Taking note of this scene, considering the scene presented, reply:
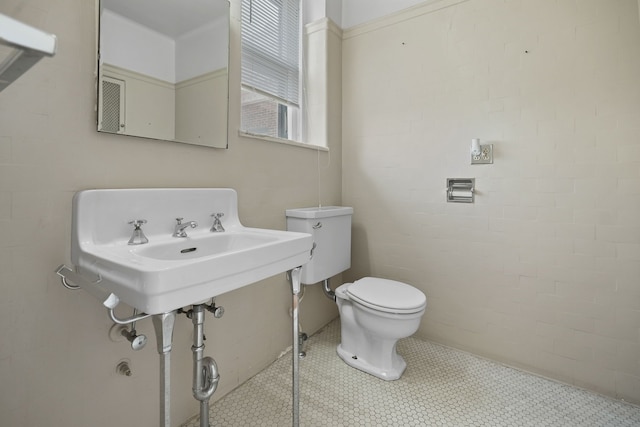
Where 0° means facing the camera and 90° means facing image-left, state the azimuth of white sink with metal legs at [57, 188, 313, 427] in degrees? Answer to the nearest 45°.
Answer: approximately 315°

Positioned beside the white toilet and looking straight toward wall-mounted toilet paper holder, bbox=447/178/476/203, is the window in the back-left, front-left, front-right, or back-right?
back-left

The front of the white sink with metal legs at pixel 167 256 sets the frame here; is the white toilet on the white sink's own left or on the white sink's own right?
on the white sink's own left

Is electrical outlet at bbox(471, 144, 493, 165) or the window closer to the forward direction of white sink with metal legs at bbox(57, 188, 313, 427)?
the electrical outlet

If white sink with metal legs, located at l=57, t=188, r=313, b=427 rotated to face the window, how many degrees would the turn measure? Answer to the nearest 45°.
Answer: approximately 90° to its left
